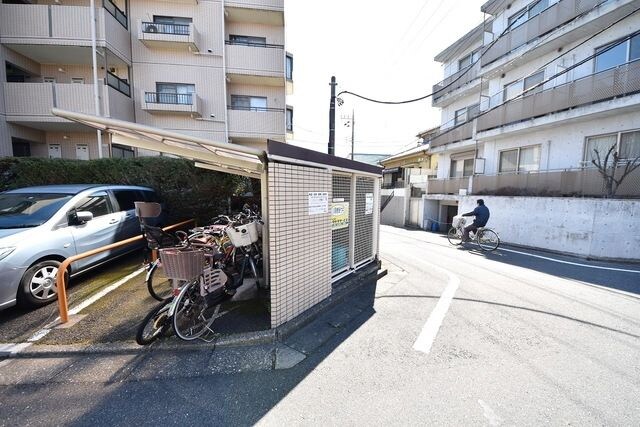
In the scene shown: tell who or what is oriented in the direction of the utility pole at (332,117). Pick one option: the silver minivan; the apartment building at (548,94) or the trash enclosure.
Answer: the apartment building

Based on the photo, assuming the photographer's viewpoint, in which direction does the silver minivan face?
facing the viewer and to the left of the viewer

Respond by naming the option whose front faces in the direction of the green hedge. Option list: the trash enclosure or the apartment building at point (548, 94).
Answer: the apartment building

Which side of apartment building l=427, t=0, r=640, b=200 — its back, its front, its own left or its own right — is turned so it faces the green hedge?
front

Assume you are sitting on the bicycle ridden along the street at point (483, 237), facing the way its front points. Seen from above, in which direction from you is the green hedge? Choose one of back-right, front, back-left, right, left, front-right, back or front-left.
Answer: left

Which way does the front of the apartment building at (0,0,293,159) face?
toward the camera

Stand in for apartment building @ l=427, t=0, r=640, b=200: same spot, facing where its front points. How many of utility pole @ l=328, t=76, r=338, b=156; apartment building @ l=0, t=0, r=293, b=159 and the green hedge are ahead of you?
3

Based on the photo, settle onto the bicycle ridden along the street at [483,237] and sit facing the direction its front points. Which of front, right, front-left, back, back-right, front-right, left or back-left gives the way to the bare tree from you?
back-right

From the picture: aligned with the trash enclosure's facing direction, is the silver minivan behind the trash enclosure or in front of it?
behind

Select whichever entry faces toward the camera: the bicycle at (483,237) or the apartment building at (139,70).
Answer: the apartment building

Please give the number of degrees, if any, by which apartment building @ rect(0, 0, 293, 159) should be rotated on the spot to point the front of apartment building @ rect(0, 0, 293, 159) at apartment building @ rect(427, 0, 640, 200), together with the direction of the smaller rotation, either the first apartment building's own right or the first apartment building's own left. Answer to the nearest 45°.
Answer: approximately 45° to the first apartment building's own left

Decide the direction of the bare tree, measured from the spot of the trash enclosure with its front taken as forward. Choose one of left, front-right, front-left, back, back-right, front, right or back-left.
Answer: front-left

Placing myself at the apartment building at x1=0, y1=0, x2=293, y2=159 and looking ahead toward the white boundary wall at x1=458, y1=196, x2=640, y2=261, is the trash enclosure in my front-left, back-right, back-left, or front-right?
front-right

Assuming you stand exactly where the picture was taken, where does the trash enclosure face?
facing the viewer and to the right of the viewer

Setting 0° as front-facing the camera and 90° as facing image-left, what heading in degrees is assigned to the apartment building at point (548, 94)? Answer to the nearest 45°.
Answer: approximately 45°

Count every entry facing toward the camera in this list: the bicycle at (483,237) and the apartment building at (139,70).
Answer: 1

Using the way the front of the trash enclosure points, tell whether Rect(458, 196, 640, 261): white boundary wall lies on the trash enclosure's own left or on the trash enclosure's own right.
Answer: on the trash enclosure's own left
